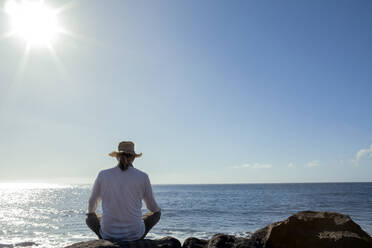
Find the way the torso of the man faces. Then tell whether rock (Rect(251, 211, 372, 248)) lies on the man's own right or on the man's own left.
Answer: on the man's own right

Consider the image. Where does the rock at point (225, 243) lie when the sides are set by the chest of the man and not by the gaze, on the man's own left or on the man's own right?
on the man's own right

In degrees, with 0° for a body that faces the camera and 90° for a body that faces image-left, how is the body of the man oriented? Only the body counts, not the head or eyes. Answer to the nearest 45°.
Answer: approximately 180°

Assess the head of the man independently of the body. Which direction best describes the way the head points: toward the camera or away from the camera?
away from the camera

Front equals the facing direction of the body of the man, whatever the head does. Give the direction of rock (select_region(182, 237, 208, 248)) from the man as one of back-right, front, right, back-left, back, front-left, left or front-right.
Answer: front-right
